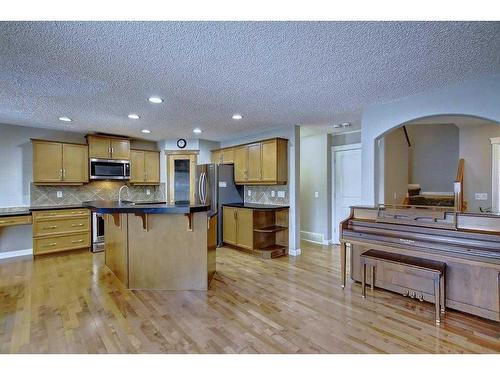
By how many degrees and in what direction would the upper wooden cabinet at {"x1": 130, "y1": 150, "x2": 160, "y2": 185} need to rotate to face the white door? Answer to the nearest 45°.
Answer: approximately 45° to its left

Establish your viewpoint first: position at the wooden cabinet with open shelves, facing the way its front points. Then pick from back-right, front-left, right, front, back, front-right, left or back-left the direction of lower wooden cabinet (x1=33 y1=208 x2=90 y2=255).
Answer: front-right

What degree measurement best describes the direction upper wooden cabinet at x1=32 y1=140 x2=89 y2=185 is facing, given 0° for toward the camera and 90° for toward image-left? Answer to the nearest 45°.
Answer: approximately 315°

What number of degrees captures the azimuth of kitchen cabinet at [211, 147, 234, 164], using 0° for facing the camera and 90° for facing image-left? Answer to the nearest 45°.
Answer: approximately 45°

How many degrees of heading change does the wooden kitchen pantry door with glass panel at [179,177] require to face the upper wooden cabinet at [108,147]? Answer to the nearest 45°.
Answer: approximately 90° to its right

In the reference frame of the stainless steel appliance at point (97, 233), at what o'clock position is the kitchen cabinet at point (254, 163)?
The kitchen cabinet is roughly at 10 o'clock from the stainless steel appliance.

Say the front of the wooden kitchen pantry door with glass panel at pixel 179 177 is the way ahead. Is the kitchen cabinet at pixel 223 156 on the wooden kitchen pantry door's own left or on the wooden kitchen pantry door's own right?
on the wooden kitchen pantry door's own left

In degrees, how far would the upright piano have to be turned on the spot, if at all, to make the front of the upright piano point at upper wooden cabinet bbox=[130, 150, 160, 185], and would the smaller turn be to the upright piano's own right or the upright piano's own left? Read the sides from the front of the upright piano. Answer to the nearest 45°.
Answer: approximately 45° to the upright piano's own right

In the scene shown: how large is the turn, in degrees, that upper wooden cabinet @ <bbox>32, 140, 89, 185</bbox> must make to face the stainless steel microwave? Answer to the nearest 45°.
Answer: approximately 45° to its left

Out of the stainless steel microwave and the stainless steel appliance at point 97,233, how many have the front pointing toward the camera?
2

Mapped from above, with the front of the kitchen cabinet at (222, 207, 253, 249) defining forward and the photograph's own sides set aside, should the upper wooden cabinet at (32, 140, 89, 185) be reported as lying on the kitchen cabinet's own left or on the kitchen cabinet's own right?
on the kitchen cabinet's own right

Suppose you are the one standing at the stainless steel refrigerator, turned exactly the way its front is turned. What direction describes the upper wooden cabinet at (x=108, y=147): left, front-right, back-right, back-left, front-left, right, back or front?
front-right

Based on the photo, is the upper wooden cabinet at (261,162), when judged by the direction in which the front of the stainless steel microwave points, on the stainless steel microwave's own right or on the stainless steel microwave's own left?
on the stainless steel microwave's own left
